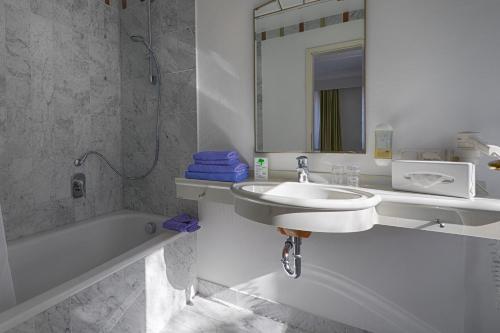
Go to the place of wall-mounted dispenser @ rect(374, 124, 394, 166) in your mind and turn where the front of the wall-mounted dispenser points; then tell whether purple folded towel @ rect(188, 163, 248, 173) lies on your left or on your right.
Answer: on your right

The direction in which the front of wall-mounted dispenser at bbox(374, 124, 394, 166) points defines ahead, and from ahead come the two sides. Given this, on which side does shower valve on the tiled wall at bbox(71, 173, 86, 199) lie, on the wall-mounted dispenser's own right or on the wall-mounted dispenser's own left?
on the wall-mounted dispenser's own right

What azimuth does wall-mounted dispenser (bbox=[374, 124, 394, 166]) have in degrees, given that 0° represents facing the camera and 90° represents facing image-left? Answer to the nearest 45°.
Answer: approximately 0°

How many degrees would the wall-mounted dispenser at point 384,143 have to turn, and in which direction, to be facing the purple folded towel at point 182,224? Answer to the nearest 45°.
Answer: approximately 90° to its right

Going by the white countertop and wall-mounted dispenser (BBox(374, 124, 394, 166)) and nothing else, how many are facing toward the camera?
2

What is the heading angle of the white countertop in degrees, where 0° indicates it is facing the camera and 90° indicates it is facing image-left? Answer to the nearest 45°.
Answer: approximately 0°

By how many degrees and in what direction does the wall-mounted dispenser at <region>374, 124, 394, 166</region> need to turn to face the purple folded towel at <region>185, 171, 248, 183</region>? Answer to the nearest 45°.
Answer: approximately 90° to its right
